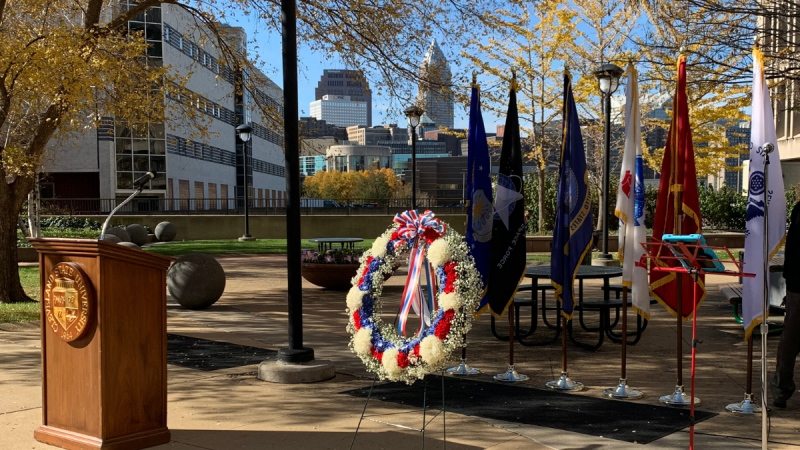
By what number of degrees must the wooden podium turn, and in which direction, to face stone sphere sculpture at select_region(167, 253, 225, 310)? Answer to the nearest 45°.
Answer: approximately 135° to its right

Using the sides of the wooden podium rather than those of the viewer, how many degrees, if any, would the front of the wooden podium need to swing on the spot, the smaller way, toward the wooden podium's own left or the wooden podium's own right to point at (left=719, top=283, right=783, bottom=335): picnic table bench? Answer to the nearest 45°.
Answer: approximately 135° to the wooden podium's own left

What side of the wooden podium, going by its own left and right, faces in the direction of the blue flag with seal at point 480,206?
back

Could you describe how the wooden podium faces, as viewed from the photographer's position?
facing the viewer and to the left of the viewer

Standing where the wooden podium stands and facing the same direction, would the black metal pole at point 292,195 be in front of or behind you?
behind

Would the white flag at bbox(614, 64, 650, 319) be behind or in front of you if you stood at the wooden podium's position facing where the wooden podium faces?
behind

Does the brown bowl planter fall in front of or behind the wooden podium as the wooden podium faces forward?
behind
